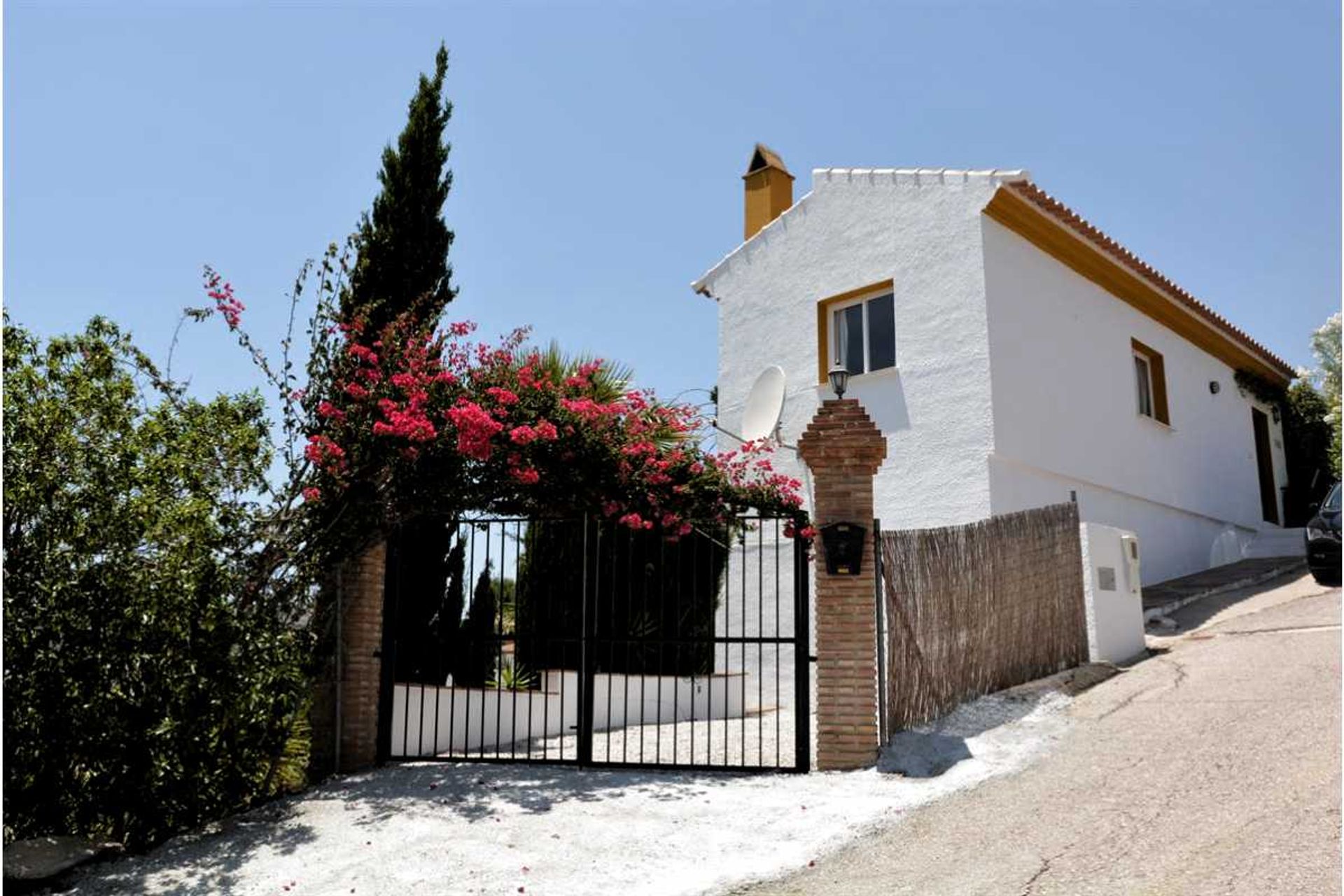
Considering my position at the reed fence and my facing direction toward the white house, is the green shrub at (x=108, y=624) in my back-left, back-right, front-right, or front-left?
back-left

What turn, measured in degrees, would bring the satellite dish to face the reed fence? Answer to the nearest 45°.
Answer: approximately 90° to its left

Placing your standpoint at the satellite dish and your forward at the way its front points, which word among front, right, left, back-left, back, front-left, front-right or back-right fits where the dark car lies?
back-left

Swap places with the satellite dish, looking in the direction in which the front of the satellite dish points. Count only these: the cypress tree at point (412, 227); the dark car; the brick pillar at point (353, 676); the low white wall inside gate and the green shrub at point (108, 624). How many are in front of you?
4

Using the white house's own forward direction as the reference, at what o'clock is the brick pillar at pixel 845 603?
The brick pillar is roughly at 2 o'clock from the white house.

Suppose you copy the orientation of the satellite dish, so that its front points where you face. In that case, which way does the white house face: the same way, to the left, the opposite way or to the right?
to the left

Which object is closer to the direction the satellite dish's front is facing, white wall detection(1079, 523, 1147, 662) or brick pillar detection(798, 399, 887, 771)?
the brick pillar

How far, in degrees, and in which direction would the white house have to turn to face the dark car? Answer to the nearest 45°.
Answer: approximately 45° to its left

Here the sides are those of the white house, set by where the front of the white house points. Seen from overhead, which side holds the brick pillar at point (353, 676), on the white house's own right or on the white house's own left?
on the white house's own right

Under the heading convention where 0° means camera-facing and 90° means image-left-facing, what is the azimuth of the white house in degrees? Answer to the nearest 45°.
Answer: approximately 315°
